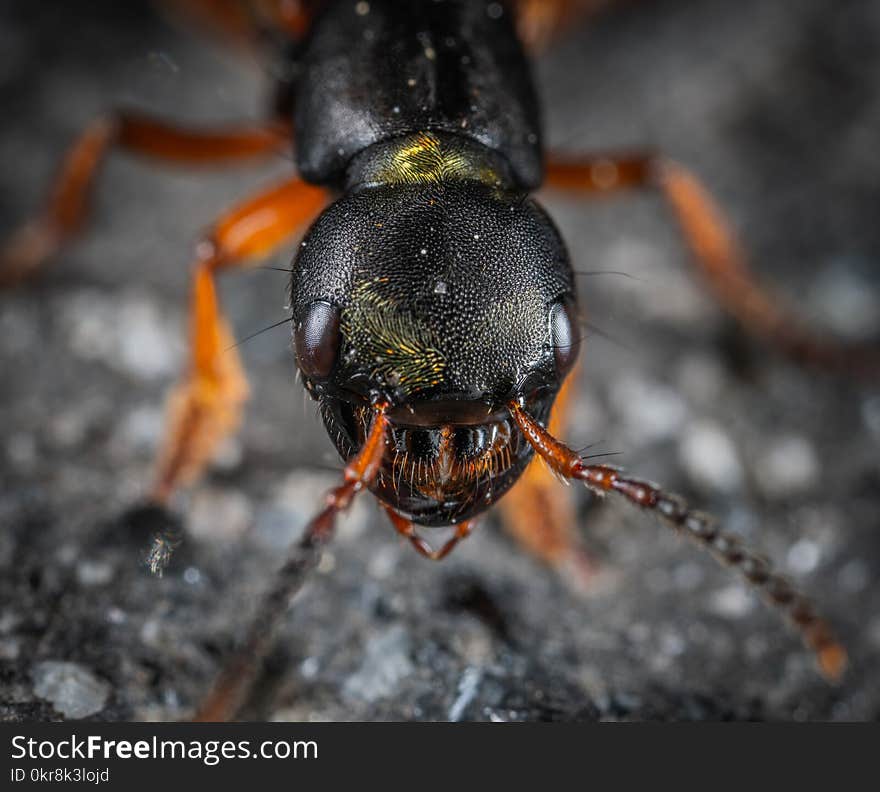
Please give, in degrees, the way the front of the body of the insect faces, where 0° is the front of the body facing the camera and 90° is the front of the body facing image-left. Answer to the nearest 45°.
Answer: approximately 0°
